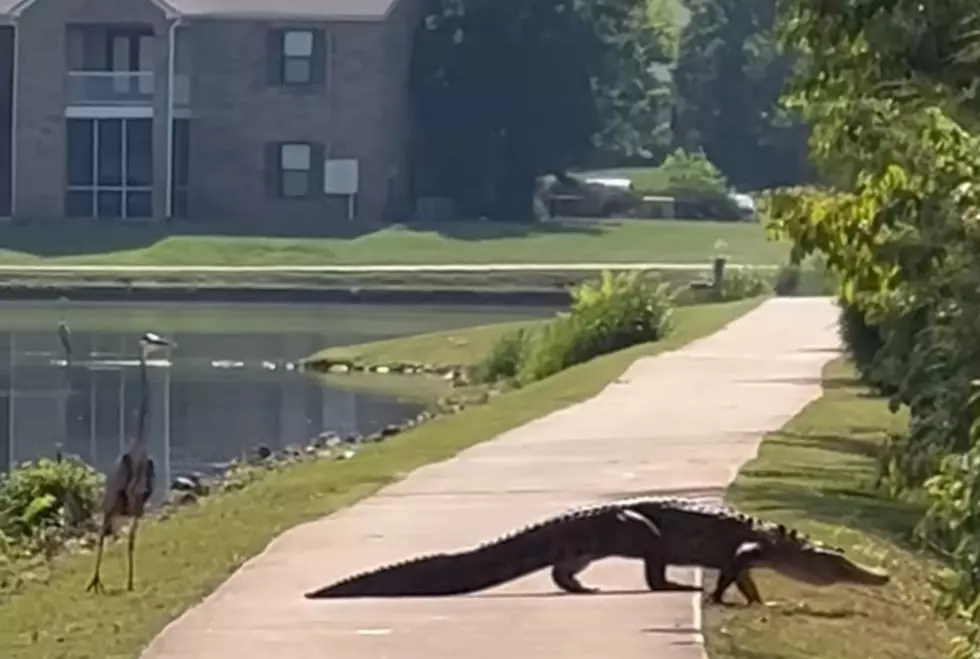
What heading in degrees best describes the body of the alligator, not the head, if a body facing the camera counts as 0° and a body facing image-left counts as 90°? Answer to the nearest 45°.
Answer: approximately 270°

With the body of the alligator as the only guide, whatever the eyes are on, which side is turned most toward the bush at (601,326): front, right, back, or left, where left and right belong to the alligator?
left

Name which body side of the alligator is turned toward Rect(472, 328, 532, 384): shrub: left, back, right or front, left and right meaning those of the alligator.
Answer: left

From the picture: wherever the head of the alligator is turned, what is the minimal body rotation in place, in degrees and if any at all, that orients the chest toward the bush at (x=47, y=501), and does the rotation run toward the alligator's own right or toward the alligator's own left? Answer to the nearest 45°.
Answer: approximately 135° to the alligator's own left
